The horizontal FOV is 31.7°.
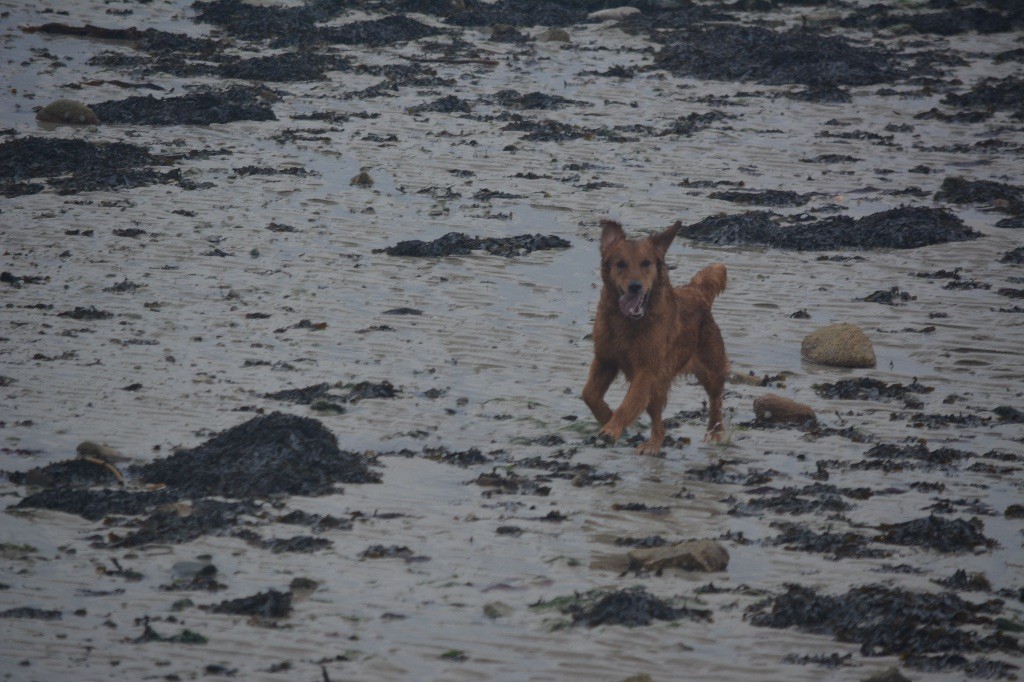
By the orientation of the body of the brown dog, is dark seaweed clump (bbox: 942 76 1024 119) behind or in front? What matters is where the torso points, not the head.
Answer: behind

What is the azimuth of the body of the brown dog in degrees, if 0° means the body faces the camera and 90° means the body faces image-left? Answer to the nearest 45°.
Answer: approximately 45°

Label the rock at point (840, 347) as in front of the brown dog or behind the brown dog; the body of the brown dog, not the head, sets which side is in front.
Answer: behind

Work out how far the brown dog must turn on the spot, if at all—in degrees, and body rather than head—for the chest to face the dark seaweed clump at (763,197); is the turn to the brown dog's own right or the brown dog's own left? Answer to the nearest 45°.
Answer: approximately 135° to the brown dog's own right

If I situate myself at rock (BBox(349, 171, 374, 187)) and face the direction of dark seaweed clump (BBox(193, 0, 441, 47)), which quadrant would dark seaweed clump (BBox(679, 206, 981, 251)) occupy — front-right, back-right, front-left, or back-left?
back-right

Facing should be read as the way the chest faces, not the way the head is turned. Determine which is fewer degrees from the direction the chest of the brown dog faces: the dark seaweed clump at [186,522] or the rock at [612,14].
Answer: the dark seaweed clump

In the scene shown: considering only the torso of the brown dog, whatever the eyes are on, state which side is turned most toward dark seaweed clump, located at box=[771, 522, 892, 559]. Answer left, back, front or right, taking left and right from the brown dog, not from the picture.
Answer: left

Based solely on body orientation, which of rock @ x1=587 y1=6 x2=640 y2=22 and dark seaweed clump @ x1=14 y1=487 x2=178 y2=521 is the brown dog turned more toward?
the dark seaweed clump

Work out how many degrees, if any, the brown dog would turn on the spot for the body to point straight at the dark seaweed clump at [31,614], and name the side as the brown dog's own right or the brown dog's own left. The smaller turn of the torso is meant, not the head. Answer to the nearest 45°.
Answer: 0° — it already faces it
